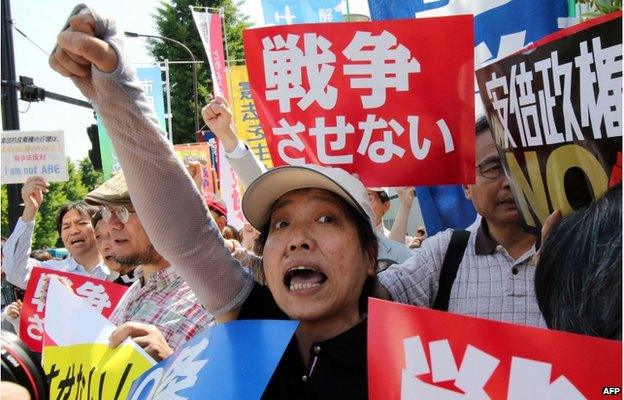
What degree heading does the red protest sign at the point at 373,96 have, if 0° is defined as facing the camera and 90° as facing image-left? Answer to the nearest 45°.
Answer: approximately 0°

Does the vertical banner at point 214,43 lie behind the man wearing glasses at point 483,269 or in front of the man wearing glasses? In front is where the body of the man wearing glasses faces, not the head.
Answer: behind

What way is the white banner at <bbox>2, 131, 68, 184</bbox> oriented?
toward the camera

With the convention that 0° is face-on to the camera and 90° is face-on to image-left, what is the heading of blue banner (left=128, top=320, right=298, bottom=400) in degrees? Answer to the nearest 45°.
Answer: approximately 0°

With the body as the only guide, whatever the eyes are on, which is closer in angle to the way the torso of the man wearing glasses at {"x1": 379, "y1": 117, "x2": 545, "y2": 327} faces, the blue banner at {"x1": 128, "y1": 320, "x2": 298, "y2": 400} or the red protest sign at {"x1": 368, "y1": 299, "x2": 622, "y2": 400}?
the red protest sign

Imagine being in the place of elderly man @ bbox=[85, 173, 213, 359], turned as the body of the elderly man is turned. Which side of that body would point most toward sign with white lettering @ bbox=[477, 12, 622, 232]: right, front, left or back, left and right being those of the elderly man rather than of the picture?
left

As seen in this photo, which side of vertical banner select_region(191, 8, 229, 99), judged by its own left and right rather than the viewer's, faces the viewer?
front

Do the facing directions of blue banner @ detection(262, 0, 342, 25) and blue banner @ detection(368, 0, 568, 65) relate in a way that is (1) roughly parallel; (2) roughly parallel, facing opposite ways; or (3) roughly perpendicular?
roughly parallel

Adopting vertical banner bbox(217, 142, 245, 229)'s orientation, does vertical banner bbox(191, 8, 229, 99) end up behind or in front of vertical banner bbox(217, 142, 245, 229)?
behind

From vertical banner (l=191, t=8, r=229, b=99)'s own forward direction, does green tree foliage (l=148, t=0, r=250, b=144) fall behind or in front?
behind

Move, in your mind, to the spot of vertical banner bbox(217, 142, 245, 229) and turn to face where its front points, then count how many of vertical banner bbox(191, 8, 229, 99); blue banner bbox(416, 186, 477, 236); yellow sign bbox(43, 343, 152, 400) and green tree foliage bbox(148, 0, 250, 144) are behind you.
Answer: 2

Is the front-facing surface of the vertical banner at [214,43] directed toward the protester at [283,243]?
yes

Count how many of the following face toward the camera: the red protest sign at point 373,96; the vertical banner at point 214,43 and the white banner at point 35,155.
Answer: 3

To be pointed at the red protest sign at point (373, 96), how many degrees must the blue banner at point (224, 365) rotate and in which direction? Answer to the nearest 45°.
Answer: approximately 135° to its left

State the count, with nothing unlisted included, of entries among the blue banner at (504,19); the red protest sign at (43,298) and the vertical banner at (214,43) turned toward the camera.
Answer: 3

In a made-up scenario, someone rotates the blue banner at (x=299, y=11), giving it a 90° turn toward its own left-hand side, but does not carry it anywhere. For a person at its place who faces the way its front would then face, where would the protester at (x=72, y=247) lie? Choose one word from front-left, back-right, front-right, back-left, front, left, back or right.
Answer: back-right
